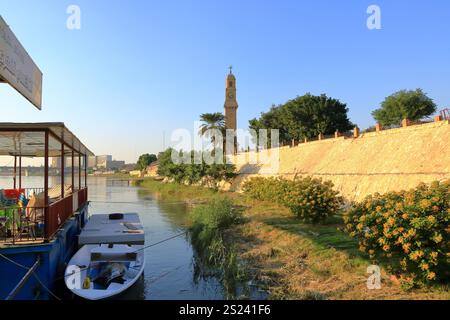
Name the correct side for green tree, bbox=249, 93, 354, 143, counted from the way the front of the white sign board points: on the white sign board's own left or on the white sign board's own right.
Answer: on the white sign board's own left

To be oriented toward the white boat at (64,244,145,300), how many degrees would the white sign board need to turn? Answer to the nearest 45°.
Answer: approximately 90° to its left

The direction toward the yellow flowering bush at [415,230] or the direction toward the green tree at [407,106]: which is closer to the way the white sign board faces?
the yellow flowering bush

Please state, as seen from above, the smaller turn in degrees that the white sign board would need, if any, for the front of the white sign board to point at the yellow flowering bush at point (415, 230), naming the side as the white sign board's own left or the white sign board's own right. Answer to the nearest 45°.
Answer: approximately 45° to the white sign board's own left

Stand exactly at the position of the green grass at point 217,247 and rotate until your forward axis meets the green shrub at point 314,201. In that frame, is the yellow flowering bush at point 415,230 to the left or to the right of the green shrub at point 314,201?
right

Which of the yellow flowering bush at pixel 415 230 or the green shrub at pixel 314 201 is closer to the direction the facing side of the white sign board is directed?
the yellow flowering bush

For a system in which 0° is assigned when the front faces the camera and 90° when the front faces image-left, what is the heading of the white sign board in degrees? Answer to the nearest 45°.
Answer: approximately 315°

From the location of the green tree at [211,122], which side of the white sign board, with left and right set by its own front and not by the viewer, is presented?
left
